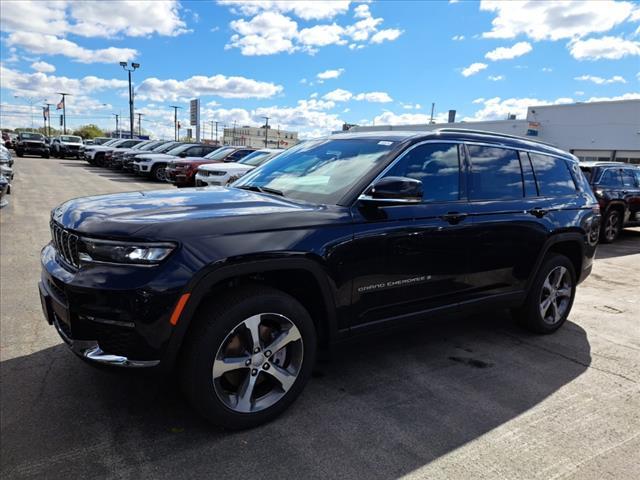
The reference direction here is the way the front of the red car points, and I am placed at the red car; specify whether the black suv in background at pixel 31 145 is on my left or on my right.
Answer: on my right

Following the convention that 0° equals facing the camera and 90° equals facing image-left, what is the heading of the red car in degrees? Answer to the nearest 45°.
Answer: approximately 45°

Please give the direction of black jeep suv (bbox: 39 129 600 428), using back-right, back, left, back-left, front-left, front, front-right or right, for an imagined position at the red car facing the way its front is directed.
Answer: front-left

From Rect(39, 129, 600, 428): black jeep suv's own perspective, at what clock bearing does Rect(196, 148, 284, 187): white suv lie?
The white suv is roughly at 4 o'clock from the black jeep suv.

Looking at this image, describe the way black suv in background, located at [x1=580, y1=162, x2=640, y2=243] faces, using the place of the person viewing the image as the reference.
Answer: facing away from the viewer and to the right of the viewer

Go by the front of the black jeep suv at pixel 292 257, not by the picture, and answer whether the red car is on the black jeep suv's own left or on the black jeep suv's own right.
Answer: on the black jeep suv's own right

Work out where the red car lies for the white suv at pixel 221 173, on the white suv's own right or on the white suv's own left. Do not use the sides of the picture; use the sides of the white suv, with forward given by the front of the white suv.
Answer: on the white suv's own right

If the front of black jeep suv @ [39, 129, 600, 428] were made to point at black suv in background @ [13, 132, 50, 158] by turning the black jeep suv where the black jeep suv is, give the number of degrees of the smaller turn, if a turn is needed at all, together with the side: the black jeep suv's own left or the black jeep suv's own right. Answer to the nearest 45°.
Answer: approximately 90° to the black jeep suv's own right

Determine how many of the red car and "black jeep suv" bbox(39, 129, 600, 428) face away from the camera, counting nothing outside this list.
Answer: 0

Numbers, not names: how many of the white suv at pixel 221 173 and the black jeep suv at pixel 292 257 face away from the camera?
0

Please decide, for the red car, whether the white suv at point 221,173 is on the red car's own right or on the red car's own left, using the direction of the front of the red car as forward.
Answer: on the red car's own left
